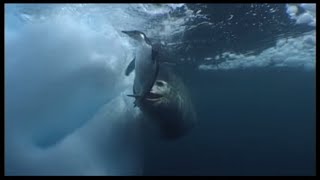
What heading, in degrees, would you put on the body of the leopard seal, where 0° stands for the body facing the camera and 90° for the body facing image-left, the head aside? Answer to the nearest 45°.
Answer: approximately 45°
